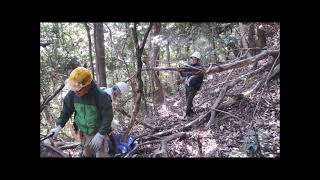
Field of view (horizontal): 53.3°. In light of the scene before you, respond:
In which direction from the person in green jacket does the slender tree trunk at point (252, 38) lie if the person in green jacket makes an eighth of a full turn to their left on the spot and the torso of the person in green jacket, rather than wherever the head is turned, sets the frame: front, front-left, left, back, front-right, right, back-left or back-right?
left

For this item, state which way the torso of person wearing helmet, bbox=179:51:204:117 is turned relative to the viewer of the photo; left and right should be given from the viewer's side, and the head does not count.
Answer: facing the viewer and to the left of the viewer

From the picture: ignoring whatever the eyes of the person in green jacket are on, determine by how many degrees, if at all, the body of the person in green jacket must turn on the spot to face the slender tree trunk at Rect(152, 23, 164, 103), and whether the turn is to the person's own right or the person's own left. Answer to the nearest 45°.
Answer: approximately 135° to the person's own left

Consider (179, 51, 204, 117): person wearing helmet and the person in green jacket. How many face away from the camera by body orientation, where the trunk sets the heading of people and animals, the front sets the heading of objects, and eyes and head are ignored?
0

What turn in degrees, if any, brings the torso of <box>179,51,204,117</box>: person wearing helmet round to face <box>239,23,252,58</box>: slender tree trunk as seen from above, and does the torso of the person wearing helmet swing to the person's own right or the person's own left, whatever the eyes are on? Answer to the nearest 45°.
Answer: approximately 135° to the person's own left

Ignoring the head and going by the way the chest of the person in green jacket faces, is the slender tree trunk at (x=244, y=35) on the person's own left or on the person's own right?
on the person's own left

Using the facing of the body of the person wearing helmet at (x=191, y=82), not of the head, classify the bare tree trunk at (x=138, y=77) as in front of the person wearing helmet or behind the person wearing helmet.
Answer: in front

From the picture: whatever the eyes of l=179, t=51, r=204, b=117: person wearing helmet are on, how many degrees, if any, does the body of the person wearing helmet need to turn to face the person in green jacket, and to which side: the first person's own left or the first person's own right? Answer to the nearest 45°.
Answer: approximately 45° to the first person's own right

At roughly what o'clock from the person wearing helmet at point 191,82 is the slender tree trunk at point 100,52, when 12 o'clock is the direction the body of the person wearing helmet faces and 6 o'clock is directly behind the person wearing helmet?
The slender tree trunk is roughly at 1 o'clock from the person wearing helmet.
